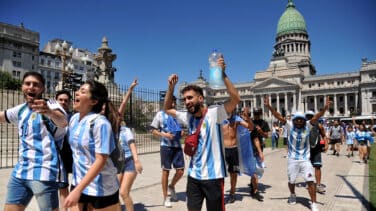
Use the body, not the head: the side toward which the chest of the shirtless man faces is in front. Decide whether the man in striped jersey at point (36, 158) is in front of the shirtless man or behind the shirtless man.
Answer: in front

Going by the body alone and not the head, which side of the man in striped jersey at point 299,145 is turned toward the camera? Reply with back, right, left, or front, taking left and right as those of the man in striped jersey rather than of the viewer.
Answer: front

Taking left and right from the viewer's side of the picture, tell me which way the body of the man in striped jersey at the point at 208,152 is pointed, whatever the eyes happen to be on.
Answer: facing the viewer and to the left of the viewer

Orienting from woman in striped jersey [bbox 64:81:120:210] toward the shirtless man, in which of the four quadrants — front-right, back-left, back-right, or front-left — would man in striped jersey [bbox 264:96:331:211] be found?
front-right

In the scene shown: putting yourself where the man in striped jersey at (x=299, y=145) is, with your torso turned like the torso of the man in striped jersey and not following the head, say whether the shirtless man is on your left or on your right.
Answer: on your right

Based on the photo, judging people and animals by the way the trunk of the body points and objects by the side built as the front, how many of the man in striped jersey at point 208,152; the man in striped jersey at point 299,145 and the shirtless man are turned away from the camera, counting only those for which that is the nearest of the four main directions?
0

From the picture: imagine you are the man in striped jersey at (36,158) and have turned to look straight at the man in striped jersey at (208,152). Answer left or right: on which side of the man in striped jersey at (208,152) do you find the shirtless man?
left

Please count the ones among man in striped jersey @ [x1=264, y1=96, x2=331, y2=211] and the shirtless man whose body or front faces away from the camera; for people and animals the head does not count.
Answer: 0

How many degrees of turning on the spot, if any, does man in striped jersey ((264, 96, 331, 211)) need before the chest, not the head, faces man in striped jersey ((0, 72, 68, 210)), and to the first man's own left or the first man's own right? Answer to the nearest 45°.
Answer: approximately 45° to the first man's own right

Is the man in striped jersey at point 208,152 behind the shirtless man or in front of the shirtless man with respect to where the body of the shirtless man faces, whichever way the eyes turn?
in front

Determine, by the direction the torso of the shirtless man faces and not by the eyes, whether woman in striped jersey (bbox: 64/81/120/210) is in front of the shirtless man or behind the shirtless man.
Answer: in front

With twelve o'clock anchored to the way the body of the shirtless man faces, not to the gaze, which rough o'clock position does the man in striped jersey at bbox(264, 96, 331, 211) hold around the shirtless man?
The man in striped jersey is roughly at 8 o'clock from the shirtless man.

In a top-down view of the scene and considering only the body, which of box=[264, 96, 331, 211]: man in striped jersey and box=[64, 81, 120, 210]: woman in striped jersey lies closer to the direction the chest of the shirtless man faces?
the woman in striped jersey
